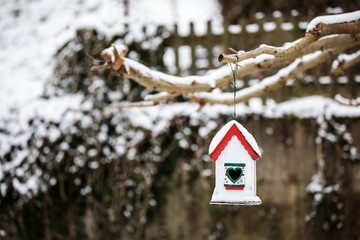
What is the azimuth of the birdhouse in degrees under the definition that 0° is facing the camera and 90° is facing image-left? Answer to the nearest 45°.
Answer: approximately 0°

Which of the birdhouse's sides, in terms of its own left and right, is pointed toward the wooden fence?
back

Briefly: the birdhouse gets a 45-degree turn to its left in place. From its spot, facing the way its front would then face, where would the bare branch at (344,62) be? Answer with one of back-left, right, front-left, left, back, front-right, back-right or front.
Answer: left
